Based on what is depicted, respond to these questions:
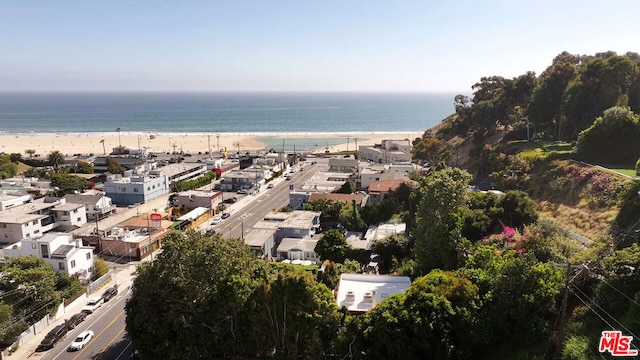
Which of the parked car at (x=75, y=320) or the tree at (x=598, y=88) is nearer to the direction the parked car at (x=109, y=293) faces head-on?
the parked car

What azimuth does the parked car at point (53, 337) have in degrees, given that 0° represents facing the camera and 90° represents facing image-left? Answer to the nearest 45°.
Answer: approximately 45°

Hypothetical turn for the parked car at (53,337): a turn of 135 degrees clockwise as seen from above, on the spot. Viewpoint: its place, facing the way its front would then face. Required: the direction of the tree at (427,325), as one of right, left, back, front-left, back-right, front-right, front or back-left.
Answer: back-right

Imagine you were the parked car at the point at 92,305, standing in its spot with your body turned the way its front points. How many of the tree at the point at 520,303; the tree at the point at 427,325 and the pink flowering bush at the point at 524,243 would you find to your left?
3

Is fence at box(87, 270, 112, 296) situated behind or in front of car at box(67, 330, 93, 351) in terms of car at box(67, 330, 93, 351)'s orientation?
behind

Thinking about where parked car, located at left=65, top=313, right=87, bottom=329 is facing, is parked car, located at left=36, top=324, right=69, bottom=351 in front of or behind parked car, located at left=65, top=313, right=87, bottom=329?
in front

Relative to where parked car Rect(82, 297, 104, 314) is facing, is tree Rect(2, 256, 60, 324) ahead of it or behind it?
ahead
